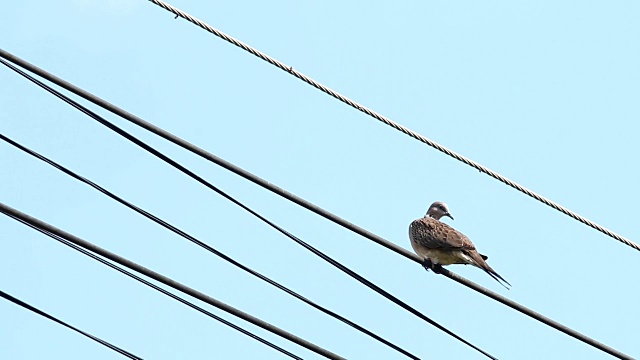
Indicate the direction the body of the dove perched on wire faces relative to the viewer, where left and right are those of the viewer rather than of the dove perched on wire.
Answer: facing to the left of the viewer
